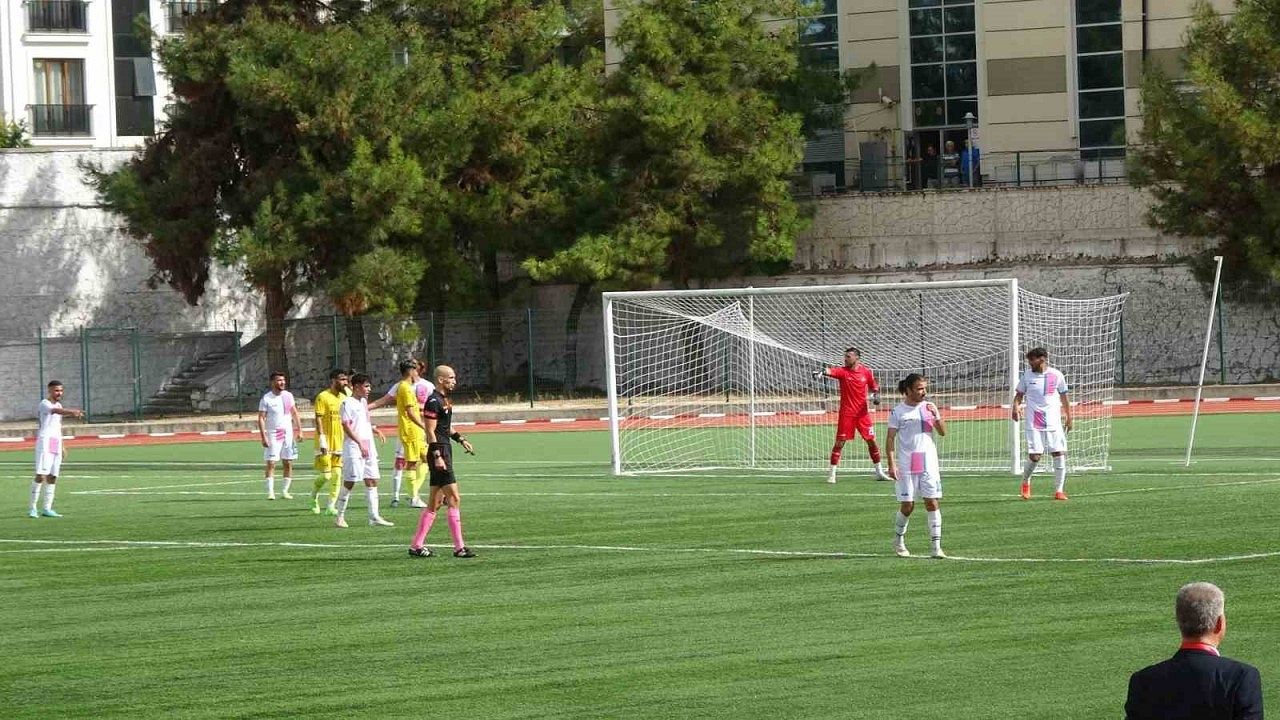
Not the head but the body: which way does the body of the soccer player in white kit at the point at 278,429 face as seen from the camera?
toward the camera

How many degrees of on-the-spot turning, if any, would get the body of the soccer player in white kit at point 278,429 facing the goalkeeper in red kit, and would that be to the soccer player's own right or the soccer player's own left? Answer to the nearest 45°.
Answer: approximately 90° to the soccer player's own left

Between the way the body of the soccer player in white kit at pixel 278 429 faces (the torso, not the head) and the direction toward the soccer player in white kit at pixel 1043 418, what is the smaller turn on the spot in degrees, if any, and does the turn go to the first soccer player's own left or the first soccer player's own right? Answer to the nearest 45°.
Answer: approximately 45° to the first soccer player's own left

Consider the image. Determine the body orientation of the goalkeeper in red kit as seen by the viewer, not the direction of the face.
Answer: toward the camera

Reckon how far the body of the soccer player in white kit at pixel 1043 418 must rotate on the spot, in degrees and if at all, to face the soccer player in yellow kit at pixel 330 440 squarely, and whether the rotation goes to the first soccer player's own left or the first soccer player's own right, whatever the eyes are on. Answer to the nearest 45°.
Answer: approximately 90° to the first soccer player's own right

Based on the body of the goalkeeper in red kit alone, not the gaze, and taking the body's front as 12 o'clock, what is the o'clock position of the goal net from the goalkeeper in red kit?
The goal net is roughly at 6 o'clock from the goalkeeper in red kit.

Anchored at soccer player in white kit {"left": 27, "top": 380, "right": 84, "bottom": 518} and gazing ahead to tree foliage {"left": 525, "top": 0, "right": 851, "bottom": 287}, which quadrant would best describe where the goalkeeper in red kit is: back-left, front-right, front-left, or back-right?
front-right

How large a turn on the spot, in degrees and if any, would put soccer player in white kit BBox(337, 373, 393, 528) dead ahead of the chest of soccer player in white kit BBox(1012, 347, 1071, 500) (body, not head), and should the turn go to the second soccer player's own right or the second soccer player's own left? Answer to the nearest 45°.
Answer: approximately 90° to the second soccer player's own right

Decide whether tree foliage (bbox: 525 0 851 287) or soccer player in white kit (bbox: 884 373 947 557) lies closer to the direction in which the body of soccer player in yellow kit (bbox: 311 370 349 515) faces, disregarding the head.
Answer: the soccer player in white kit

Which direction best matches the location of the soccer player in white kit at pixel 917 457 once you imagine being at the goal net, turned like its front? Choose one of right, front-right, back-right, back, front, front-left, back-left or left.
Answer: front-left

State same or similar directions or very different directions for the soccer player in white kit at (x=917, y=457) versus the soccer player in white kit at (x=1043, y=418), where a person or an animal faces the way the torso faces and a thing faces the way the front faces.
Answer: same or similar directions

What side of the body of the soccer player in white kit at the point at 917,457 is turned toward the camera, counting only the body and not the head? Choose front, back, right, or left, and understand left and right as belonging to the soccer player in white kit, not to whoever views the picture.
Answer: front

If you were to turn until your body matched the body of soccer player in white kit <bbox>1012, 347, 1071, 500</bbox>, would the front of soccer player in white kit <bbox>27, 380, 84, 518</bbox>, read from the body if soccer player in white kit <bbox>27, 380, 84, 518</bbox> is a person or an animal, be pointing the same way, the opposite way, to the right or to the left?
to the left

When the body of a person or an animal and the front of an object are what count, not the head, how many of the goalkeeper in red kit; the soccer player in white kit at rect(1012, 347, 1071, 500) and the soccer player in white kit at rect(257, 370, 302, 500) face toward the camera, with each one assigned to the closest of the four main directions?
3

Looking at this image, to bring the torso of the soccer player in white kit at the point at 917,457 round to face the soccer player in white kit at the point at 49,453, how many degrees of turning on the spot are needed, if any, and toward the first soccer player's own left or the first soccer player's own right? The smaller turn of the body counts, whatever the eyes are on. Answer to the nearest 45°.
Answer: approximately 135° to the first soccer player's own right

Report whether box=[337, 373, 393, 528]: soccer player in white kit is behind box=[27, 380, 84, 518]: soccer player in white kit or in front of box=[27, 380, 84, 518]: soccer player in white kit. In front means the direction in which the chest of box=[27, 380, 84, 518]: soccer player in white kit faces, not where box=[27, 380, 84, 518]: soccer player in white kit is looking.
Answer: in front

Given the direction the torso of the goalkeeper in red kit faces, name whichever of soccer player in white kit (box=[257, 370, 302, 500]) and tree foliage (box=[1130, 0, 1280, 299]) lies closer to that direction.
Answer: the soccer player in white kit

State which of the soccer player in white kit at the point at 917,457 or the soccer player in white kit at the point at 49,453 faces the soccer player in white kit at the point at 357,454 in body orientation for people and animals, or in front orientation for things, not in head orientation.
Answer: the soccer player in white kit at the point at 49,453

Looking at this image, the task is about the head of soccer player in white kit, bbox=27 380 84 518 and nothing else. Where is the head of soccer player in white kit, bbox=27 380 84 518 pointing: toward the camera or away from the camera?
toward the camera
